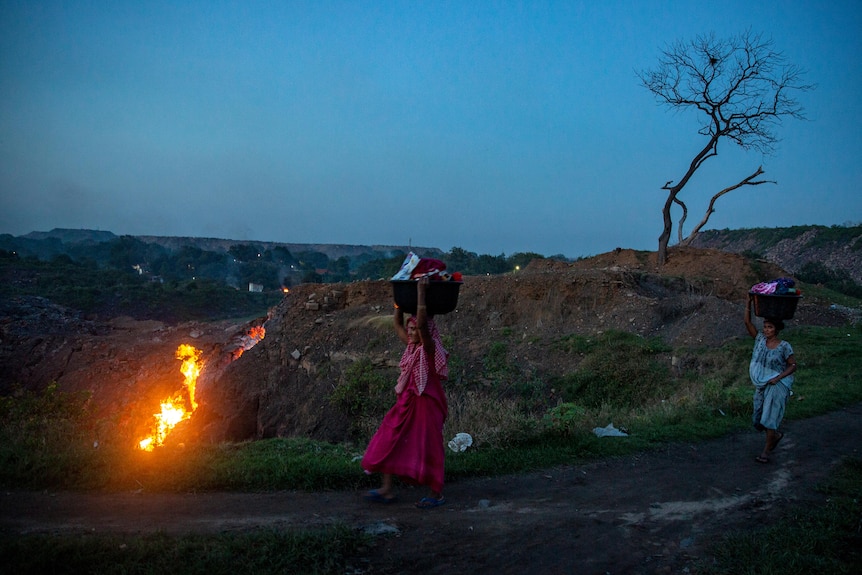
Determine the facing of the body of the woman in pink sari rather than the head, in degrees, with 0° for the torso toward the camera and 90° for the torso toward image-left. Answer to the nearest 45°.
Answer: approximately 90°

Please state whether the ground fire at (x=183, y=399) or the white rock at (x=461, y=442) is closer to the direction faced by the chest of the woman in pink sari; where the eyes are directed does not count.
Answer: the ground fire

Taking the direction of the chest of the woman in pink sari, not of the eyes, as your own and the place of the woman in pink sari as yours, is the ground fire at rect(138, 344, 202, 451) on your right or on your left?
on your right
